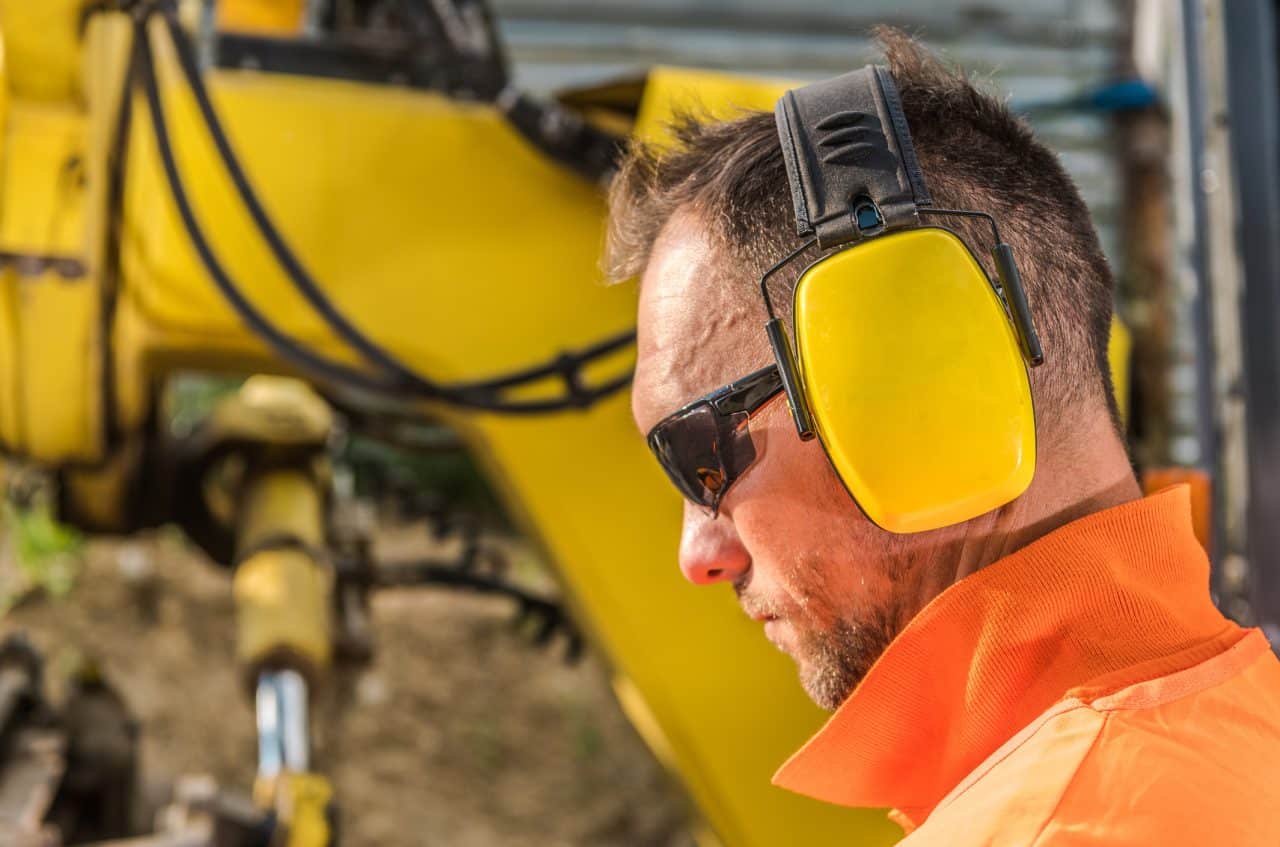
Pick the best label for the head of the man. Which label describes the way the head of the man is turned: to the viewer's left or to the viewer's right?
to the viewer's left

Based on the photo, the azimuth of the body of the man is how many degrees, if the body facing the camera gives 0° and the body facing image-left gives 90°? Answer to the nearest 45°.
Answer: approximately 90°
